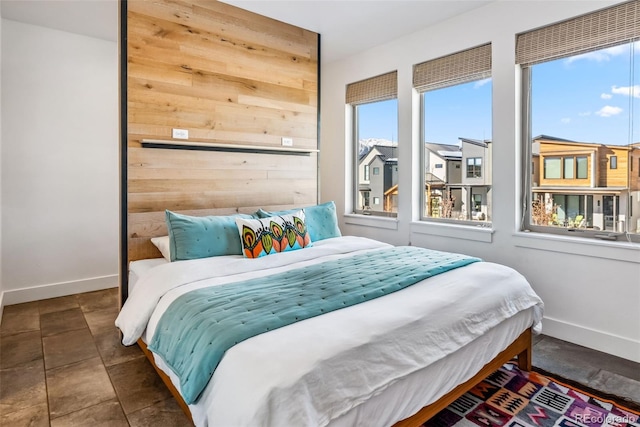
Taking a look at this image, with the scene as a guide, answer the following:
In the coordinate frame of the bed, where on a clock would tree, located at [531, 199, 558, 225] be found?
The tree is roughly at 9 o'clock from the bed.

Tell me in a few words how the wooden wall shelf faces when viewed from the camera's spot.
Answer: facing the viewer and to the right of the viewer

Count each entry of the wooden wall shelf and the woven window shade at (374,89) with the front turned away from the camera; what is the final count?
0

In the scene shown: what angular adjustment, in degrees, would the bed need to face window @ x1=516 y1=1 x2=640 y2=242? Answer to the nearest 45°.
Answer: approximately 90° to its left

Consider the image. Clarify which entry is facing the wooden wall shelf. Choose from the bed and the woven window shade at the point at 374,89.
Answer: the woven window shade

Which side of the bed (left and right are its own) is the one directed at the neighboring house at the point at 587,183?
left

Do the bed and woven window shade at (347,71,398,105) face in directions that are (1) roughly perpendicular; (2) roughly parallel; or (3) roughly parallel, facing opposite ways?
roughly perpendicular

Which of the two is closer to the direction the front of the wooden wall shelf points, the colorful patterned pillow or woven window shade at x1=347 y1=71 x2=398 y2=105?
the colorful patterned pillow
